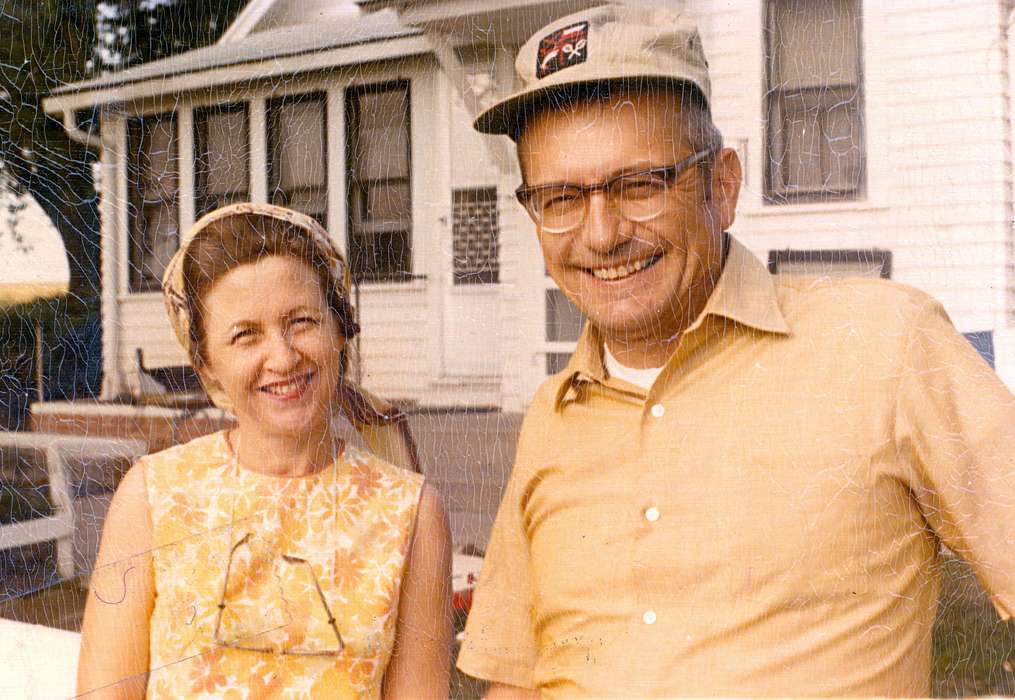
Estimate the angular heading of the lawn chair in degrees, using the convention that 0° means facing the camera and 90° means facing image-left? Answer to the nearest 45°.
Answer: approximately 270°

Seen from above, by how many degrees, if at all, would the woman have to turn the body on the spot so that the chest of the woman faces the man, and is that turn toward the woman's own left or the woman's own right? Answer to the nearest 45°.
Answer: approximately 45° to the woman's own left

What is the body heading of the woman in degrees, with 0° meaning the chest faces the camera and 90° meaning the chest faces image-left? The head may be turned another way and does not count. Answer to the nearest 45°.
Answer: approximately 0°

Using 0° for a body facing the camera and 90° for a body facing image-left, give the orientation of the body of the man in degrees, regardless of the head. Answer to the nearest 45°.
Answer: approximately 45°
